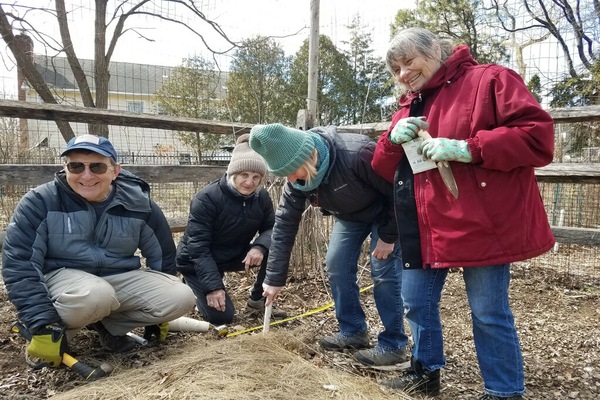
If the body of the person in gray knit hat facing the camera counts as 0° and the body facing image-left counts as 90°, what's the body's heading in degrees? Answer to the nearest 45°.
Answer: approximately 315°

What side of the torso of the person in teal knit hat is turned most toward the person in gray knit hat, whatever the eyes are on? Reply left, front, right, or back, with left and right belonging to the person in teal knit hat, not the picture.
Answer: right

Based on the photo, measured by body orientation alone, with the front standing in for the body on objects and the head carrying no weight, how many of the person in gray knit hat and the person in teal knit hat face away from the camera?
0

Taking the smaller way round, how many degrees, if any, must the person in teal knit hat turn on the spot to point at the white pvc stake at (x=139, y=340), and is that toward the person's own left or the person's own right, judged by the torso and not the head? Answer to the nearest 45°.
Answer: approximately 45° to the person's own right

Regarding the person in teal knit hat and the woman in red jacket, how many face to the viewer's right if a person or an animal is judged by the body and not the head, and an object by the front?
0

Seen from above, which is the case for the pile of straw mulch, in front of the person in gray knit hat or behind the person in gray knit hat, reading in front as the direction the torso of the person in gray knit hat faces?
in front

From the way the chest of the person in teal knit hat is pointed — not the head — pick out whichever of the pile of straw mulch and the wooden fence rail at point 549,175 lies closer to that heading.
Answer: the pile of straw mulch

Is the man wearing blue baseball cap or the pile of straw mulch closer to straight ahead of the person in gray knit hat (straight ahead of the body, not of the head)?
the pile of straw mulch

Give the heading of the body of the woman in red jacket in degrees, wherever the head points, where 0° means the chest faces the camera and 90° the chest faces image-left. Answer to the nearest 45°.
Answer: approximately 45°

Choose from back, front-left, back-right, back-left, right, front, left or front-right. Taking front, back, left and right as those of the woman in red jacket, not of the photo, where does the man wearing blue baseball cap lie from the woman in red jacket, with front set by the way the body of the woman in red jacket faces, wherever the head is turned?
front-right

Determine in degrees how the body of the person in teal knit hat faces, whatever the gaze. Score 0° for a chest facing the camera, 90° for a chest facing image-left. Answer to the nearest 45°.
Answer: approximately 45°
